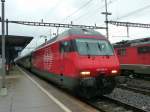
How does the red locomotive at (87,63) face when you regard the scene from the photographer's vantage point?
facing the viewer and to the right of the viewer
